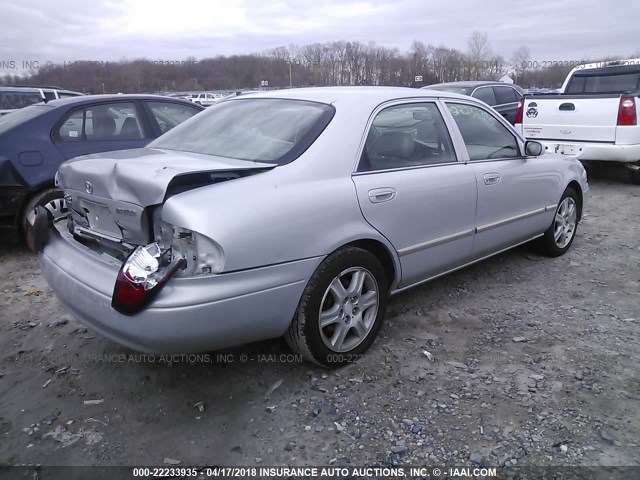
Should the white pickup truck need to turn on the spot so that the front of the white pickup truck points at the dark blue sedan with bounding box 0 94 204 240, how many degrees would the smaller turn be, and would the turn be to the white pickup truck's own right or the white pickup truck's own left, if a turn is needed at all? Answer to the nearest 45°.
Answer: approximately 180°

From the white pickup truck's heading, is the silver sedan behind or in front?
behind

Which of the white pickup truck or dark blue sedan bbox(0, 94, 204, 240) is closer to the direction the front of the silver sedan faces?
the white pickup truck

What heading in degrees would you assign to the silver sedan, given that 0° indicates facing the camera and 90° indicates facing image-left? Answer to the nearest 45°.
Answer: approximately 225°

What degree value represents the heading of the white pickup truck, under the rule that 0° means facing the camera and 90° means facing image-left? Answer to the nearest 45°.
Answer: approximately 225°

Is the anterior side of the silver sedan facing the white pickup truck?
yes

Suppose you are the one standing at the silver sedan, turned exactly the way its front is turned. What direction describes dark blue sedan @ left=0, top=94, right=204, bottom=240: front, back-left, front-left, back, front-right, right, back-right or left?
left

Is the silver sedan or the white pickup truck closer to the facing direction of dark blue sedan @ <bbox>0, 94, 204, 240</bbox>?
the white pickup truck

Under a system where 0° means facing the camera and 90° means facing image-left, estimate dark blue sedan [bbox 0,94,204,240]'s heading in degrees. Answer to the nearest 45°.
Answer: approximately 225°
